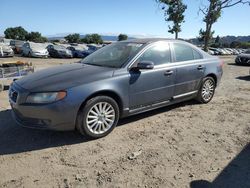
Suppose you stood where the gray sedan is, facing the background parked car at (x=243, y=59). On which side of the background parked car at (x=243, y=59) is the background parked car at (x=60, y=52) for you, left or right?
left

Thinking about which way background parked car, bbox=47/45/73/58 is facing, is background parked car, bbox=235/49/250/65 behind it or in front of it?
in front

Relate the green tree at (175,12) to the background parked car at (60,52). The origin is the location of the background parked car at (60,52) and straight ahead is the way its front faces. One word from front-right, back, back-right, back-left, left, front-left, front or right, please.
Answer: front-left

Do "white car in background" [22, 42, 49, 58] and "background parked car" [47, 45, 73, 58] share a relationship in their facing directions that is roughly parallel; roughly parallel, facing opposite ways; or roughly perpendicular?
roughly parallel

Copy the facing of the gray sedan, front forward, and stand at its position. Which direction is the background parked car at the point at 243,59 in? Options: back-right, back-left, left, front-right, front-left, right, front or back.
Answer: back

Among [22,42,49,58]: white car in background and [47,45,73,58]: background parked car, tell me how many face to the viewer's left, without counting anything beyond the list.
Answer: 0

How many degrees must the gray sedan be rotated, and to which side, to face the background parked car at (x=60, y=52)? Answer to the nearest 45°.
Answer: approximately 135° to its right

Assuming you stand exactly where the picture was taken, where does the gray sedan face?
facing the viewer and to the left of the viewer

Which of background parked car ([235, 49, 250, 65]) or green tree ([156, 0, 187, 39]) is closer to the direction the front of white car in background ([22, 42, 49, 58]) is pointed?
the background parked car

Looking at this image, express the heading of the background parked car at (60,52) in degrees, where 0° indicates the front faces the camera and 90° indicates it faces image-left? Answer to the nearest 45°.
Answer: approximately 315°

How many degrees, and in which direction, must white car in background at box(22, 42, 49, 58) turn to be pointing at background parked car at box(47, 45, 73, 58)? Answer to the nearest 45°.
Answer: approximately 45° to its left

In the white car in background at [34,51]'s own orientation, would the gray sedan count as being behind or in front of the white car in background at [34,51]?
in front

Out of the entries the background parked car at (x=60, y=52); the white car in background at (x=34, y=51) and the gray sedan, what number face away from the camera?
0
